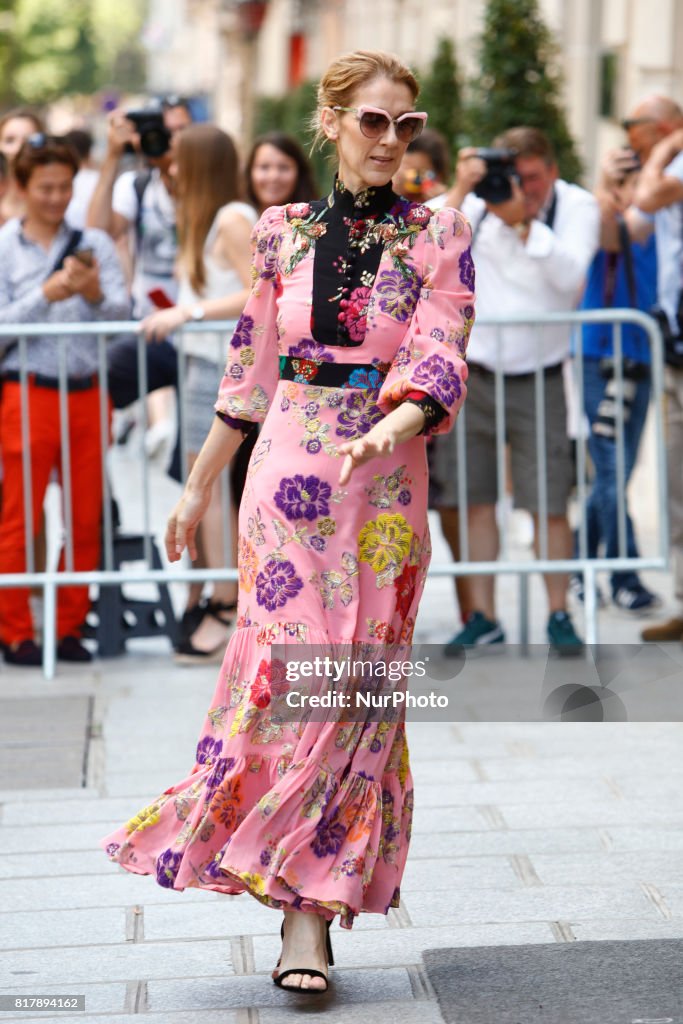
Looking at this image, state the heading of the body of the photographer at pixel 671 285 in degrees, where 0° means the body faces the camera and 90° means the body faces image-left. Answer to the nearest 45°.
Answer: approximately 90°

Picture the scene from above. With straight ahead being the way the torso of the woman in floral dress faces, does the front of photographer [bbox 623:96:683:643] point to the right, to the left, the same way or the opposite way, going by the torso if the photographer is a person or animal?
to the right

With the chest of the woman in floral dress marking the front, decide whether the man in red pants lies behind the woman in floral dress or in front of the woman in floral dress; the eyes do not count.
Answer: behind

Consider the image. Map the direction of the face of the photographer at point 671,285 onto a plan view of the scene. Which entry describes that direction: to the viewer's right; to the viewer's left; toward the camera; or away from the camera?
to the viewer's left

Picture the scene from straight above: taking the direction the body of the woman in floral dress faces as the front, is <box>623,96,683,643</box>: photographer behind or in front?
behind
